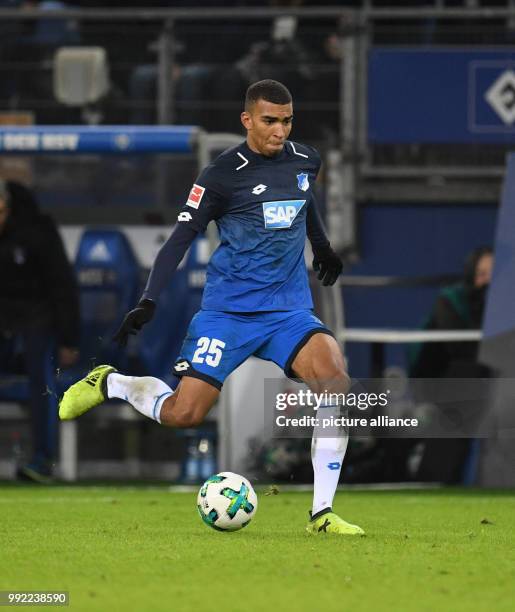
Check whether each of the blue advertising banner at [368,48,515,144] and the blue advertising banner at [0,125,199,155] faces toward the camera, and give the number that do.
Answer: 2

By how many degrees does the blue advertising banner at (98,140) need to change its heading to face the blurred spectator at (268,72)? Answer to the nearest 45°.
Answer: approximately 135° to its left

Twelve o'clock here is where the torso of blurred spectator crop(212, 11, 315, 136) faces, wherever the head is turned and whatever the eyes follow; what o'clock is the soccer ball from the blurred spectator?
The soccer ball is roughly at 12 o'clock from the blurred spectator.

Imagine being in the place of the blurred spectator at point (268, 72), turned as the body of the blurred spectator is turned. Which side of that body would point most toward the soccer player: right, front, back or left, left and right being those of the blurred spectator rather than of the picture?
front

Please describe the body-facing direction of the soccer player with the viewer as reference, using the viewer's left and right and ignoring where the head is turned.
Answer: facing the viewer and to the right of the viewer

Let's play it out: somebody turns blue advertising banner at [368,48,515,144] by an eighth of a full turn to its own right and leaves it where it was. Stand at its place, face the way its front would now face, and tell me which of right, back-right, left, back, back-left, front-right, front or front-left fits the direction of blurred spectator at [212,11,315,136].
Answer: front-right
